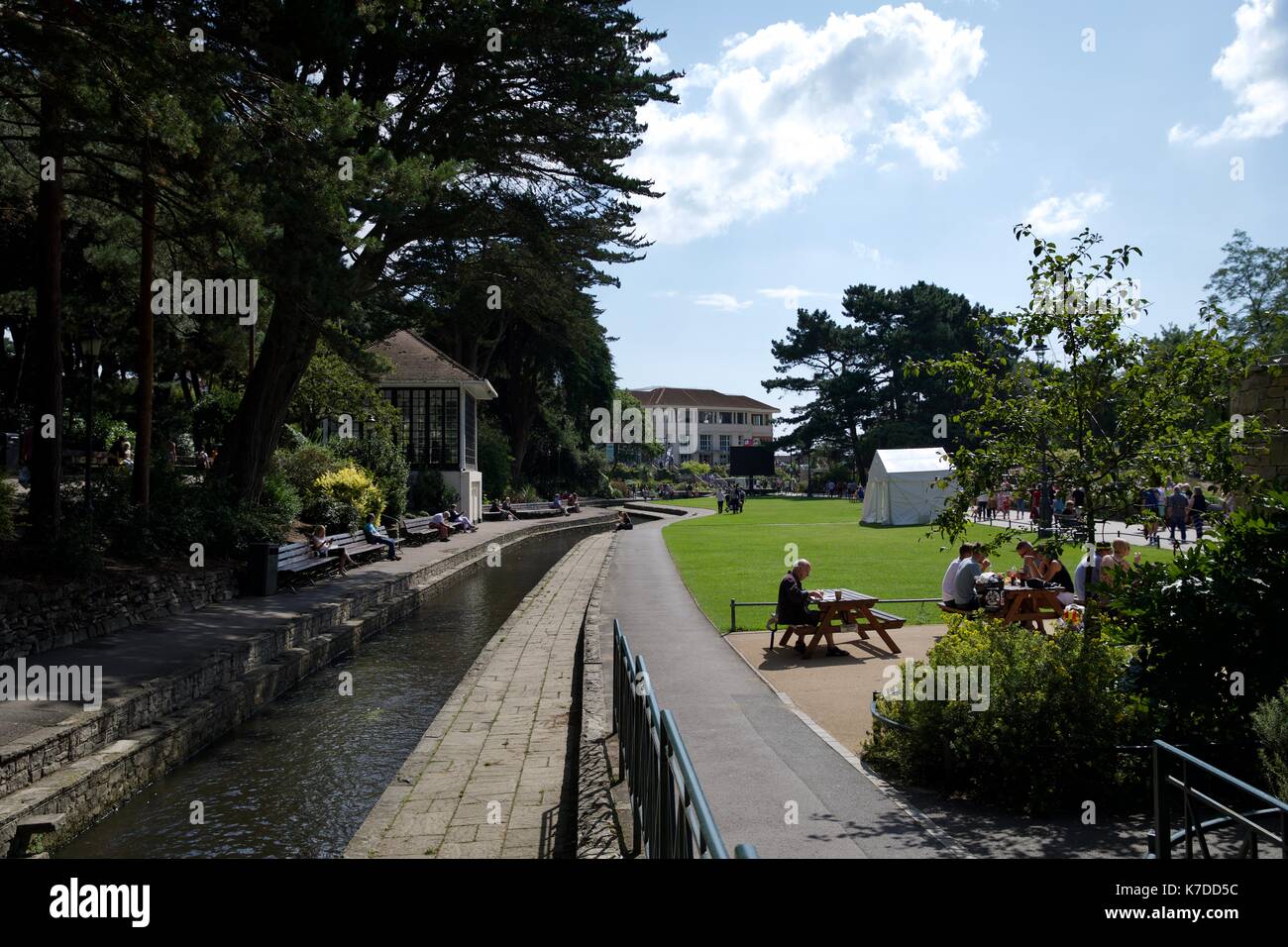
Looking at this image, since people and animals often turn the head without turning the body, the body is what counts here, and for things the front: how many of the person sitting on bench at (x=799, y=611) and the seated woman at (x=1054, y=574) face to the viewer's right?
1

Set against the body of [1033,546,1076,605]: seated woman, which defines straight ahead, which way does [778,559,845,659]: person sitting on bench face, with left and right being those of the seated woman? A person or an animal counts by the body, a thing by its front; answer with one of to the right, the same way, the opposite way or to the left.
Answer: the opposite way

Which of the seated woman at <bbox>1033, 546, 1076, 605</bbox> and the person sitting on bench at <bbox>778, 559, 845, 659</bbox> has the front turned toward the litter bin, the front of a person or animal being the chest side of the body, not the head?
the seated woman

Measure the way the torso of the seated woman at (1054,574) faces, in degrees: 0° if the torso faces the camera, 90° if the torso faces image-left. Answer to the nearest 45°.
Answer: approximately 90°

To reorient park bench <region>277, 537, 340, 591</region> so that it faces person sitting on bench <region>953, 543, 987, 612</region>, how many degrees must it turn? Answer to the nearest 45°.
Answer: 0° — it already faces them

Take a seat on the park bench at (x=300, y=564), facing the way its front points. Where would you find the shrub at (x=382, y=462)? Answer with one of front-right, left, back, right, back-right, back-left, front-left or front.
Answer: back-left

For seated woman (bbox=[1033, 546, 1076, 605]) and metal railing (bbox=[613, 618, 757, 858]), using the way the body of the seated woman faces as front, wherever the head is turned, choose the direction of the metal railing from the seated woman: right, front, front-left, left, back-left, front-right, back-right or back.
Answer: left

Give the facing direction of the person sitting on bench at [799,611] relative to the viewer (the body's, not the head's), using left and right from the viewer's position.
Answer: facing to the right of the viewer

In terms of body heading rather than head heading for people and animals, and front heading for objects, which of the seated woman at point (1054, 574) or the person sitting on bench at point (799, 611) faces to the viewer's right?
the person sitting on bench

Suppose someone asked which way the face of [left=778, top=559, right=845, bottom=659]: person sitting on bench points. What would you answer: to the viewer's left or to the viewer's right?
to the viewer's right

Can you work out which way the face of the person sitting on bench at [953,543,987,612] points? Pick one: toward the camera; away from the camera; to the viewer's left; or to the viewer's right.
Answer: to the viewer's right

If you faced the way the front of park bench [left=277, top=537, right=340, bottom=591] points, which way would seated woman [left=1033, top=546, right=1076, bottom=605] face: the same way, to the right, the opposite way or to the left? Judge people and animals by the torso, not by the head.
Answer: the opposite way
